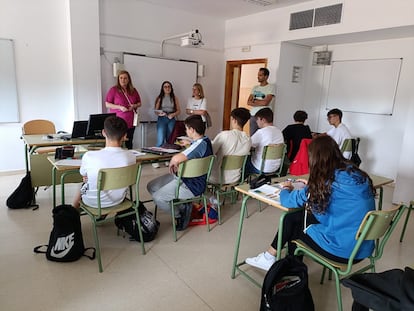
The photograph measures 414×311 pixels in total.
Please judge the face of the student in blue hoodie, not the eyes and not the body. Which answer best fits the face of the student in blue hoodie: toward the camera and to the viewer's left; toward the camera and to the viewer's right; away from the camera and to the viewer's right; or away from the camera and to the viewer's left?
away from the camera and to the viewer's left

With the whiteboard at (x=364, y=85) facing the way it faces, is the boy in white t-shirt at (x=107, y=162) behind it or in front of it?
in front

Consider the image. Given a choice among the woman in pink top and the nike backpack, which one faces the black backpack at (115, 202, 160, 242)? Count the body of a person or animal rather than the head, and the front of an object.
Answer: the woman in pink top

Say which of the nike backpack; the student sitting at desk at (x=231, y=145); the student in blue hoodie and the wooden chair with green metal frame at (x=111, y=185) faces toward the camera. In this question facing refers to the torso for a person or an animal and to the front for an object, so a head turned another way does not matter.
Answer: the nike backpack

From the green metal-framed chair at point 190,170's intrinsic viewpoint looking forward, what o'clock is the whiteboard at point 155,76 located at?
The whiteboard is roughly at 1 o'clock from the green metal-framed chair.

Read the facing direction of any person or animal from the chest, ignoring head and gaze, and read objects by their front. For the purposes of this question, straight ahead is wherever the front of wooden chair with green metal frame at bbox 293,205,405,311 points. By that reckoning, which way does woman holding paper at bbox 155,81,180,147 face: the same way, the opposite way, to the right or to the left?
the opposite way

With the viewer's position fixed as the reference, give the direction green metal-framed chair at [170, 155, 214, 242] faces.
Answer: facing away from the viewer and to the left of the viewer

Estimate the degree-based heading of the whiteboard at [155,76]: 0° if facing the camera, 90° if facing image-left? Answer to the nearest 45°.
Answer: approximately 315°

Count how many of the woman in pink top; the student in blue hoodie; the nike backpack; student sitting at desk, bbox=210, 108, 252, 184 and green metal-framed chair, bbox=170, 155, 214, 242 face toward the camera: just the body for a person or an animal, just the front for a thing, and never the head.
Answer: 2

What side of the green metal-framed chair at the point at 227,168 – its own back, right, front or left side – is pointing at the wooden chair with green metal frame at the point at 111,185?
left

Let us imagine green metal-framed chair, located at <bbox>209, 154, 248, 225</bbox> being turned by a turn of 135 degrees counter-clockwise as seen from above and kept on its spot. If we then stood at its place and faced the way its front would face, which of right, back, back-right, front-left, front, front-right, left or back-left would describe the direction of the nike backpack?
front-right

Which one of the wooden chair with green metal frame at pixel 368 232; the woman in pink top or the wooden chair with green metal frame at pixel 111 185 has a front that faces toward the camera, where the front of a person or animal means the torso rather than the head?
the woman in pink top
